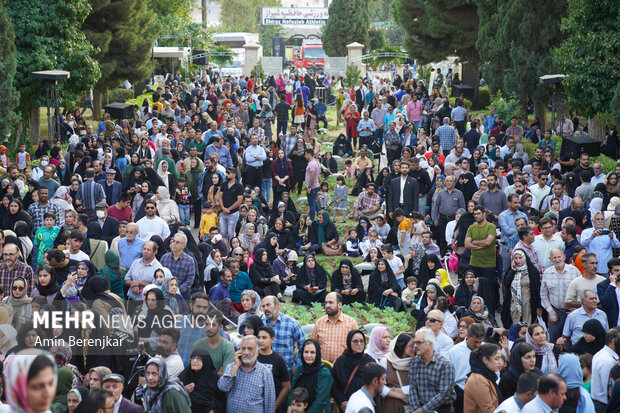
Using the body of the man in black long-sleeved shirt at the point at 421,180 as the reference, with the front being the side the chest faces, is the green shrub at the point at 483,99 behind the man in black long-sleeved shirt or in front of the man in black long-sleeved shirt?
behind

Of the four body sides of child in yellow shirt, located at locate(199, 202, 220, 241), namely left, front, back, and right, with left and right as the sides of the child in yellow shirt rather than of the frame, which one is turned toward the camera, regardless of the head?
front

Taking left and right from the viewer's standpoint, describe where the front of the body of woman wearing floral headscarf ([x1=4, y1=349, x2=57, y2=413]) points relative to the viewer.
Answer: facing the viewer and to the right of the viewer

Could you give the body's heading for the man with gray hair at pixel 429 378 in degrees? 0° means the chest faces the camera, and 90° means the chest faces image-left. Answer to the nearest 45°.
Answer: approximately 45°

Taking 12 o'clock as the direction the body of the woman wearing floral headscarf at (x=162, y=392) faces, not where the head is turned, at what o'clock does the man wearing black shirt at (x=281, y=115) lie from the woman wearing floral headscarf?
The man wearing black shirt is roughly at 5 o'clock from the woman wearing floral headscarf.

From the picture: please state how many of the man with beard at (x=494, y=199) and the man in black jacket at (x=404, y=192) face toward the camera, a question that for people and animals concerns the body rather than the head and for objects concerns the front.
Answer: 2

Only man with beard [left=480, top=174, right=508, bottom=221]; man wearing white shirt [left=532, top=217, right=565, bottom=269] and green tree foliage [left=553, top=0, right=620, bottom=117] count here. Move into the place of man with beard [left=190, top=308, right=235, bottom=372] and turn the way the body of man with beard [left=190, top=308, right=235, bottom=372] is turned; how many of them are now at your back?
3

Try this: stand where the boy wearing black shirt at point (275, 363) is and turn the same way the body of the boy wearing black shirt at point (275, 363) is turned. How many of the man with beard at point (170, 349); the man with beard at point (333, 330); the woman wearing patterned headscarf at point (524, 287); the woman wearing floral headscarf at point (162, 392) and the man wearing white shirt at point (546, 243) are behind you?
3

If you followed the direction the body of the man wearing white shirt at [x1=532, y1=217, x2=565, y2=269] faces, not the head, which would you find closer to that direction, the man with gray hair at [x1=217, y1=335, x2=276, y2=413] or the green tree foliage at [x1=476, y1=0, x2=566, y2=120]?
the man with gray hair

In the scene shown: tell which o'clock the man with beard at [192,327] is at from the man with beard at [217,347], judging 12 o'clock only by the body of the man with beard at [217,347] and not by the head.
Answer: the man with beard at [192,327] is roughly at 4 o'clock from the man with beard at [217,347].

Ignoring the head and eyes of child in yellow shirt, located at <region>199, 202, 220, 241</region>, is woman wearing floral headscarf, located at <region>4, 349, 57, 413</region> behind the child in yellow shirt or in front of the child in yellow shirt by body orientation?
in front
